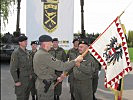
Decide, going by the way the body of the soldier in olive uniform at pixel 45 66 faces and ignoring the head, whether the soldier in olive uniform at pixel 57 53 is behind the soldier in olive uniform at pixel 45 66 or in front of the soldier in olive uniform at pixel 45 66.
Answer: in front

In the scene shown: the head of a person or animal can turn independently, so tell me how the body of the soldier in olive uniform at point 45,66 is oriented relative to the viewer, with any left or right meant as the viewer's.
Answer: facing away from the viewer and to the right of the viewer

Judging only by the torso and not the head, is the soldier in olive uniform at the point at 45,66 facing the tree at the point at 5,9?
no

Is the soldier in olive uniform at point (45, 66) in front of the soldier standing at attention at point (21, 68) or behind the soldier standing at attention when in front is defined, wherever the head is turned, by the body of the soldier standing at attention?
in front

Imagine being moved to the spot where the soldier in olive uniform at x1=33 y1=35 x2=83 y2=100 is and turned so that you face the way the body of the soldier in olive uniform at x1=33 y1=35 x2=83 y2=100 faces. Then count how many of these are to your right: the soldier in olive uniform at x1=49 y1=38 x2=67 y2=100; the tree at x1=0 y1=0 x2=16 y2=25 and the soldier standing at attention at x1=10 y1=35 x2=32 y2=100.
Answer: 0

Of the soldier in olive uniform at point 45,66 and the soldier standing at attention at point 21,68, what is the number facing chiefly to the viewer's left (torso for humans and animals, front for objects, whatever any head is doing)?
0

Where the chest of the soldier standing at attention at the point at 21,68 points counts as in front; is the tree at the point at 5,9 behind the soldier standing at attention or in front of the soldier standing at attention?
behind

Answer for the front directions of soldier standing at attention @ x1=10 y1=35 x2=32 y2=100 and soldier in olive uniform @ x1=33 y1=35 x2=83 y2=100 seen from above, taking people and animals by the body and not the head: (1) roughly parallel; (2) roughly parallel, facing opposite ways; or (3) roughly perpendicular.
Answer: roughly perpendicular

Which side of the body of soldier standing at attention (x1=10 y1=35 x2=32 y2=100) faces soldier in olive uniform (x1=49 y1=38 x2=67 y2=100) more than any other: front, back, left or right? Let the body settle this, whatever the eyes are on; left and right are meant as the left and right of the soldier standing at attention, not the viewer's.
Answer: left

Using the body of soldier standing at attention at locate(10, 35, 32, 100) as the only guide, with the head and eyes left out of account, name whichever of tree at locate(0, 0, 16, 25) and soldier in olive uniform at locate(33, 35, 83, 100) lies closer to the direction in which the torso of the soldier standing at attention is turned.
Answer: the soldier in olive uniform

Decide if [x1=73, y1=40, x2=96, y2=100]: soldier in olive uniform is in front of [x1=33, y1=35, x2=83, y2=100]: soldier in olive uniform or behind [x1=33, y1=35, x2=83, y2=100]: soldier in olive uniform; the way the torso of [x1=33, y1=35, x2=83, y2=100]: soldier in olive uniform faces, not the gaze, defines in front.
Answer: in front

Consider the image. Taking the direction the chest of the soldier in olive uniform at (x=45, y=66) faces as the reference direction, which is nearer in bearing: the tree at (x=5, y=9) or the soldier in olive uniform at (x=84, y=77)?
the soldier in olive uniform
